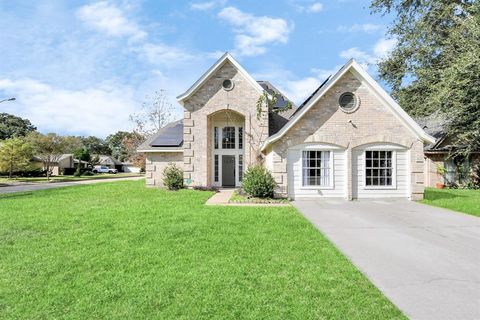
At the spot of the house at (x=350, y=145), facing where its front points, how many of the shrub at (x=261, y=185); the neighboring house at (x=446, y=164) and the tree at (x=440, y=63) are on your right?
1

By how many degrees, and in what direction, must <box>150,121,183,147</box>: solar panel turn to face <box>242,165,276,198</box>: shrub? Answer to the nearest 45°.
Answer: approximately 45° to its left

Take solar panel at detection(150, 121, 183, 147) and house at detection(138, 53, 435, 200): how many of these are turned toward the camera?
2

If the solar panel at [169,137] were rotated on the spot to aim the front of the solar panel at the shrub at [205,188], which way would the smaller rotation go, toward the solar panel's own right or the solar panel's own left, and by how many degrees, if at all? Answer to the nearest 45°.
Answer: approximately 45° to the solar panel's own left

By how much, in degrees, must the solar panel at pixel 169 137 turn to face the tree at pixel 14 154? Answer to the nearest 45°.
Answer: approximately 135° to its right

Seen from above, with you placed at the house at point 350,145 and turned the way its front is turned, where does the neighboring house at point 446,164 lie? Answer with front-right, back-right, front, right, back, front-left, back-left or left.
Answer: back-left

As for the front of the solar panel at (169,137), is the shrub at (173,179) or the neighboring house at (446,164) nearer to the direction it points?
the shrub

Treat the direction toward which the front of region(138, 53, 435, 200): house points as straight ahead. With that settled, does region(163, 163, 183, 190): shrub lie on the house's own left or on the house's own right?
on the house's own right

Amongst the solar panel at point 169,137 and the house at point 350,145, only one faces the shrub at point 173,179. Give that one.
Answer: the solar panel

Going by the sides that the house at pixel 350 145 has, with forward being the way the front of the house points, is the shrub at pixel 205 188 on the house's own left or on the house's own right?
on the house's own right
